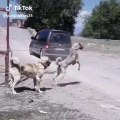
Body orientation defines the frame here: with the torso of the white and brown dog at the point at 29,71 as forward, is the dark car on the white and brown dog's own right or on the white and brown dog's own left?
on the white and brown dog's own left

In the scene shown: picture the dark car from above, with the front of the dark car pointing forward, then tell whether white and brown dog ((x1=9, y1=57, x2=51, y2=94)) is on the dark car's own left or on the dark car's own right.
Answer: on the dark car's own left

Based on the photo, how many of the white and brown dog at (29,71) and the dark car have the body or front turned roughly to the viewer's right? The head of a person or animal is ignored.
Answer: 1

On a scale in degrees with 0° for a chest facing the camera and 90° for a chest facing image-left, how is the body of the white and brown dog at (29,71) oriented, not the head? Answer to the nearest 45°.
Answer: approximately 270°

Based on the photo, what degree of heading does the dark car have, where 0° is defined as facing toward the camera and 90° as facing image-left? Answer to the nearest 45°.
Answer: approximately 135°
